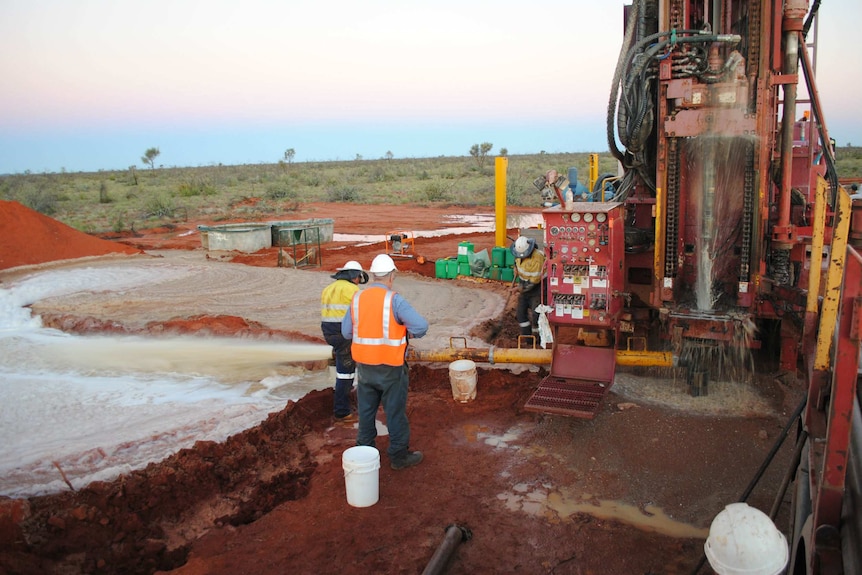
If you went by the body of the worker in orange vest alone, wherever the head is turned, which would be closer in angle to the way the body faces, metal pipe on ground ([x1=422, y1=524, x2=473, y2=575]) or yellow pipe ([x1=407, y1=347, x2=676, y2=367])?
the yellow pipe

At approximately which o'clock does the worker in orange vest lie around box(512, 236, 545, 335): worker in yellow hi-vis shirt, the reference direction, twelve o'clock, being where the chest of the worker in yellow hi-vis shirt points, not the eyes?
The worker in orange vest is roughly at 11 o'clock from the worker in yellow hi-vis shirt.

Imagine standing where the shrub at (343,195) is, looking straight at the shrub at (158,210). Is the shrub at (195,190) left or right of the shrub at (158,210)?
right

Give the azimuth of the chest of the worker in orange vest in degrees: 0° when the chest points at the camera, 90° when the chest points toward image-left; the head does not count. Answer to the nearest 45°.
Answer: approximately 225°

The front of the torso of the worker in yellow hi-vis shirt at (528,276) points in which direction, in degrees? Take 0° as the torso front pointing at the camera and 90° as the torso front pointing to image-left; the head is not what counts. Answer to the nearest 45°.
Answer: approximately 45°

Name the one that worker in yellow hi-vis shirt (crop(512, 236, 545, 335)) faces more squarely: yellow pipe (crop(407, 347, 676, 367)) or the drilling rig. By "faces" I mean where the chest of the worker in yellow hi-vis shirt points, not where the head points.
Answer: the yellow pipe

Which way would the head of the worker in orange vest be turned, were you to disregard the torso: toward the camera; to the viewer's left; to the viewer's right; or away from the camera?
away from the camera

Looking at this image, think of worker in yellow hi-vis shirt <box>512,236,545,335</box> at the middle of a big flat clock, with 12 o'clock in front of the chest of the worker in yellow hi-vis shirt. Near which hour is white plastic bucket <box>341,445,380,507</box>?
The white plastic bucket is roughly at 11 o'clock from the worker in yellow hi-vis shirt.

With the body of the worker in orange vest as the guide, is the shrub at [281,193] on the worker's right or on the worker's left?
on the worker's left

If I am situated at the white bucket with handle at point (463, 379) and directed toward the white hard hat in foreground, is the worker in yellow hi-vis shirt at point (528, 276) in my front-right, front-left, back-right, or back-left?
back-left
